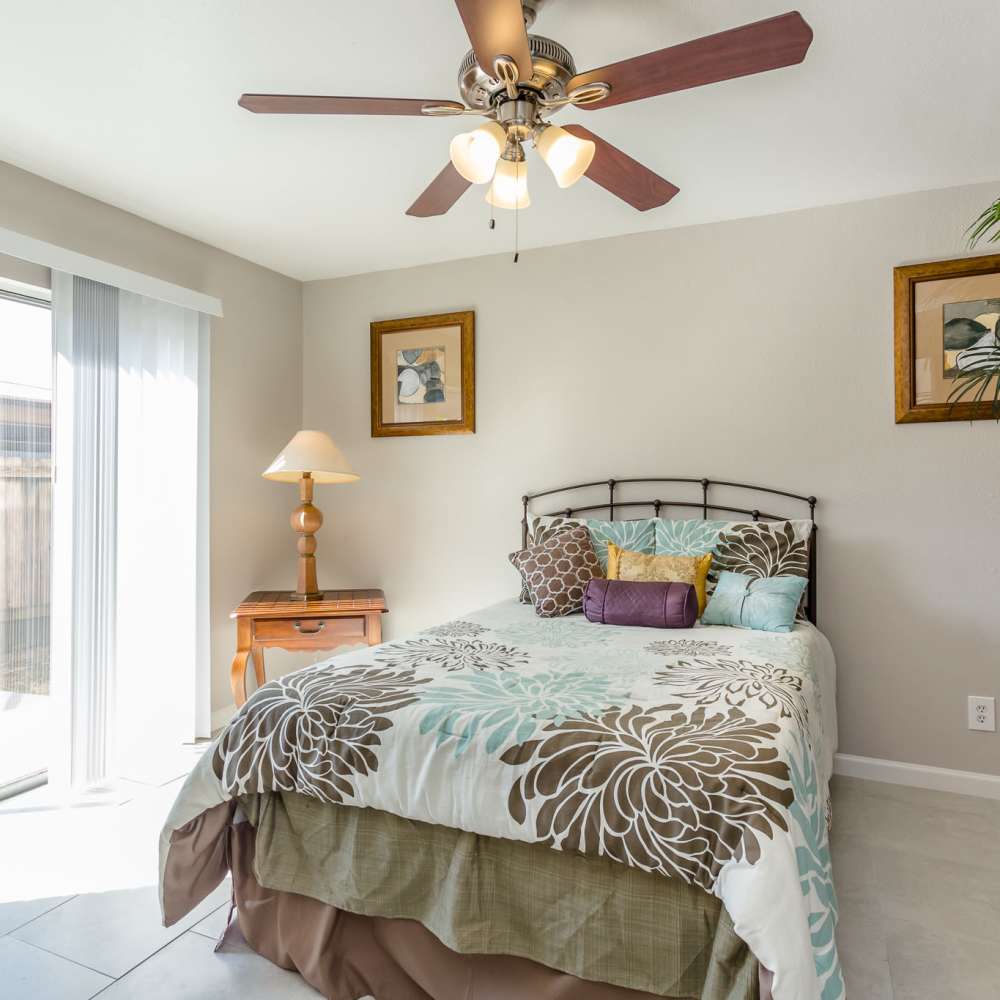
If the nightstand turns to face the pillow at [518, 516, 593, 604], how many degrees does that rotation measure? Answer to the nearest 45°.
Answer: approximately 90° to its left

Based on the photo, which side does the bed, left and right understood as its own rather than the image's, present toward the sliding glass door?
right

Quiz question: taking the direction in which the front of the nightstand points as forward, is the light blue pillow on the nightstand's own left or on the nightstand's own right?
on the nightstand's own left

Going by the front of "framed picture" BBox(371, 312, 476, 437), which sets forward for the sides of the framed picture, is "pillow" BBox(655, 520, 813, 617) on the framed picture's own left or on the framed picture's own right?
on the framed picture's own left

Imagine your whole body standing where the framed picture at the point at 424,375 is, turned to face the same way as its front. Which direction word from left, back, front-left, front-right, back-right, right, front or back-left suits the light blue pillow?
left

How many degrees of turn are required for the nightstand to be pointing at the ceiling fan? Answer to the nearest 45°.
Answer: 0° — it already faces it
